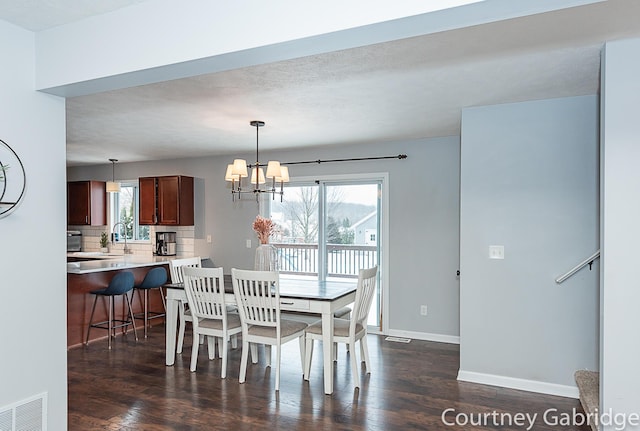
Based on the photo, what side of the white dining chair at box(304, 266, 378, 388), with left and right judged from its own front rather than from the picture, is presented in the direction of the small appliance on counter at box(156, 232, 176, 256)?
front

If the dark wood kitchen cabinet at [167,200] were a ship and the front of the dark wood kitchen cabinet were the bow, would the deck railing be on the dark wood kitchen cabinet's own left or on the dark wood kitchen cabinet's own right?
on the dark wood kitchen cabinet's own left

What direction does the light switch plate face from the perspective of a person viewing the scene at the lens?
facing the viewer

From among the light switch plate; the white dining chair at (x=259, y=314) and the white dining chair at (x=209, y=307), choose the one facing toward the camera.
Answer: the light switch plate

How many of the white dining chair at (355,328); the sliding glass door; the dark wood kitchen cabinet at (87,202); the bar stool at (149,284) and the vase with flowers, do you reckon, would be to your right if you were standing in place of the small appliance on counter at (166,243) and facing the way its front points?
1

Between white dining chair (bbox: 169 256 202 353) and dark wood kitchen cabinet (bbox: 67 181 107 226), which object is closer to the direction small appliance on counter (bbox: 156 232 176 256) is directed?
the white dining chair

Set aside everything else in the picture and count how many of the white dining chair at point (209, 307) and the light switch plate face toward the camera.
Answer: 1

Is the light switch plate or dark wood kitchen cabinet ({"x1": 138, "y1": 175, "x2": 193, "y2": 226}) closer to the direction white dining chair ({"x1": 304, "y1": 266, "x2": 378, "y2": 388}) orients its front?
the dark wood kitchen cabinet

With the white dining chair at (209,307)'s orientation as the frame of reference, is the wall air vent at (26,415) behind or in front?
behind

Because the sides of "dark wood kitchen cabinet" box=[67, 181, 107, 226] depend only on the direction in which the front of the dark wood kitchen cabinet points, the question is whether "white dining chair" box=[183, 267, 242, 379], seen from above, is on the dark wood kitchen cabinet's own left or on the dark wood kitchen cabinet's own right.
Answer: on the dark wood kitchen cabinet's own left

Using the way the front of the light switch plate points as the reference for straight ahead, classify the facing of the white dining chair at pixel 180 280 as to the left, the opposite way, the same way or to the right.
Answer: to the left

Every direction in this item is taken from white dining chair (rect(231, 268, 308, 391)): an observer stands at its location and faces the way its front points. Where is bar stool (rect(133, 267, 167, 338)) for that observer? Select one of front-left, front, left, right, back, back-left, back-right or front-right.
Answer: left

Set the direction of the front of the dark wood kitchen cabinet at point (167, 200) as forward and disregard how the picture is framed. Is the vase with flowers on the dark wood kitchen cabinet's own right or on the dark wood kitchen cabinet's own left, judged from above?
on the dark wood kitchen cabinet's own left

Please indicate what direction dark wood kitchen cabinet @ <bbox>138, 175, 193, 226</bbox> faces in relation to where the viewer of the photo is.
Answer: facing the viewer and to the left of the viewer

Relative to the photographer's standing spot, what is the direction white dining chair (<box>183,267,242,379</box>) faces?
facing away from the viewer and to the right of the viewer

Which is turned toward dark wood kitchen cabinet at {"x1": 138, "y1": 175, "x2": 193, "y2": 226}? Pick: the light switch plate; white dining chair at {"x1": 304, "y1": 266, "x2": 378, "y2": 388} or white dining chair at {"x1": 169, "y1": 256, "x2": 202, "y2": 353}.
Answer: white dining chair at {"x1": 304, "y1": 266, "x2": 378, "y2": 388}
